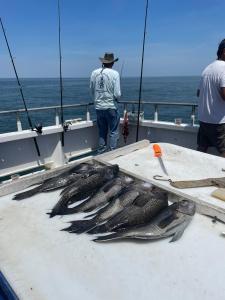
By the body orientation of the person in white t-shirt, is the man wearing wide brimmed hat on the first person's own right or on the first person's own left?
on the first person's own left

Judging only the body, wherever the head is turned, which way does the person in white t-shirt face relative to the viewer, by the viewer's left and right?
facing away from the viewer and to the right of the viewer

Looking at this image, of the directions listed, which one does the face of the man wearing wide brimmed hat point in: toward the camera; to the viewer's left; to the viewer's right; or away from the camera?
away from the camera
